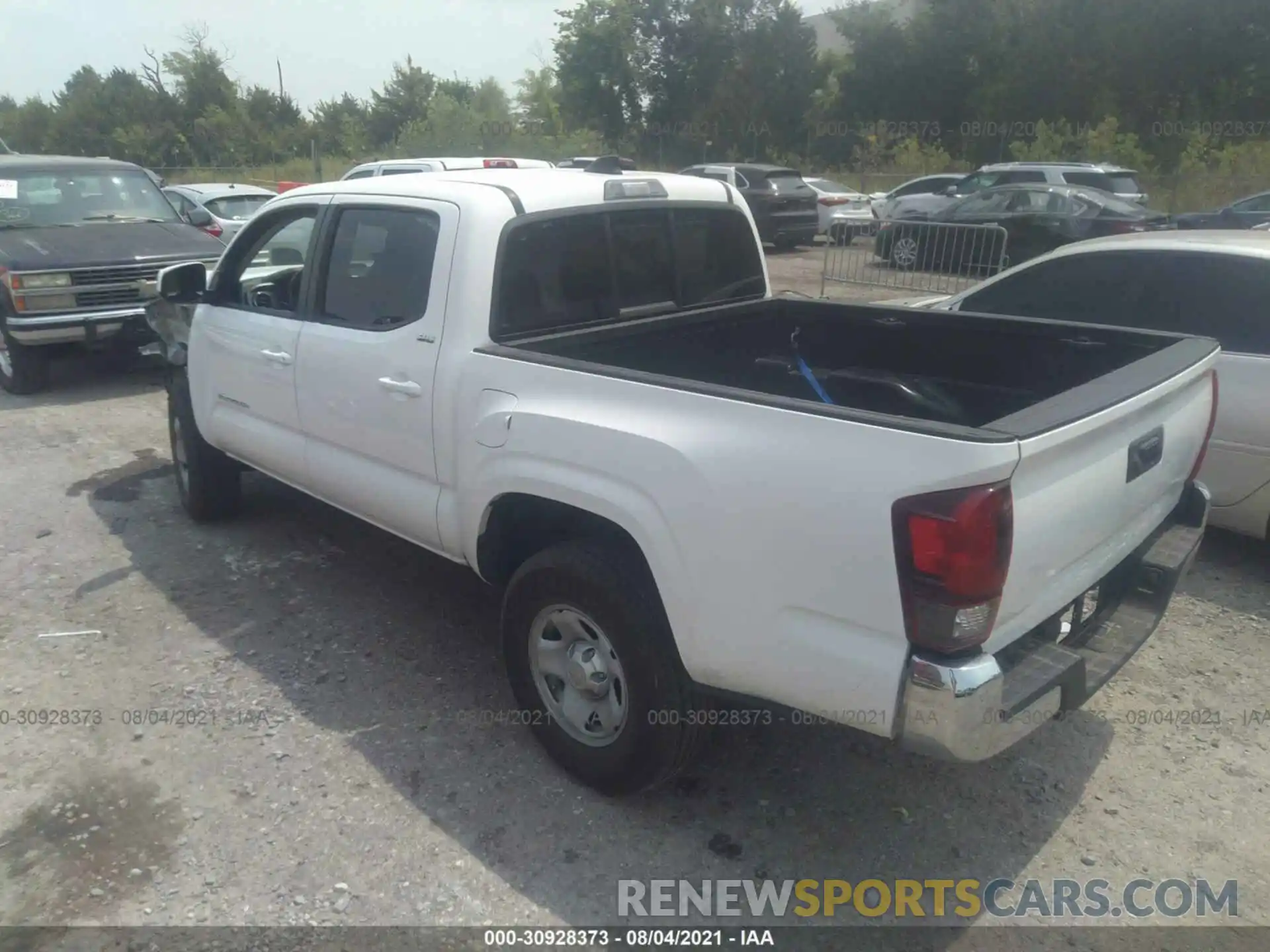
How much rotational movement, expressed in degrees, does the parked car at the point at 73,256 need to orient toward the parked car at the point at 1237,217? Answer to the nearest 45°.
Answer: approximately 45° to its left

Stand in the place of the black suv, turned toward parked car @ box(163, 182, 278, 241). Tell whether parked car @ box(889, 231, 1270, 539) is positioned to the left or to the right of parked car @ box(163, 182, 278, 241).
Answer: left

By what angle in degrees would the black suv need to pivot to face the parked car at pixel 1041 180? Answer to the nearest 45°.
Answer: approximately 135° to its right

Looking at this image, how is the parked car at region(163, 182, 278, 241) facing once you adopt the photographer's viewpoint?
facing away from the viewer and to the left of the viewer

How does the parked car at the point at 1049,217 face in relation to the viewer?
to the viewer's left

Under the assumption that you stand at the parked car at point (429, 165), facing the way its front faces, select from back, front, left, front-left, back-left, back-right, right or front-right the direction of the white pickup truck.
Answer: back-left

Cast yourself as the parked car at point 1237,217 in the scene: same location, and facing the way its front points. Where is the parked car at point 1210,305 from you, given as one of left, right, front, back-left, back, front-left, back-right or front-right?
left

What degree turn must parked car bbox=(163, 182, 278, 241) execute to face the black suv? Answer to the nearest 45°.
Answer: approximately 135° to its right

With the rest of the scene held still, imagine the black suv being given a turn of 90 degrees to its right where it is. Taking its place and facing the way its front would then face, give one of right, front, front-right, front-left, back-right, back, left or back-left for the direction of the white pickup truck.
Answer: back-right

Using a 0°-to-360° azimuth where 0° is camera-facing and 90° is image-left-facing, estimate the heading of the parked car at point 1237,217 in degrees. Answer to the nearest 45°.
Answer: approximately 90°
